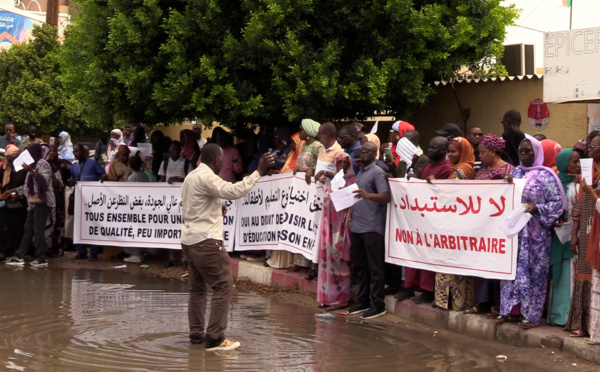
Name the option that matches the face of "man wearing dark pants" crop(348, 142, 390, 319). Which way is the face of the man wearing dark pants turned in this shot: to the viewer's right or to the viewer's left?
to the viewer's left

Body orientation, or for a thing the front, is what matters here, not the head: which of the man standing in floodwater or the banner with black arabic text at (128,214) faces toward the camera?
the banner with black arabic text

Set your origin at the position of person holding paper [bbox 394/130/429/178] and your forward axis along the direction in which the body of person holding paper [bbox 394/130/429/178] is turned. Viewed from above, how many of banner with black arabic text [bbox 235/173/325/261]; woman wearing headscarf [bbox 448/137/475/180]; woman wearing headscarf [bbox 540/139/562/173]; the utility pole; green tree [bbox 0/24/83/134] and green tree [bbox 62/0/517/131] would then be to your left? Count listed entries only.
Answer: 2

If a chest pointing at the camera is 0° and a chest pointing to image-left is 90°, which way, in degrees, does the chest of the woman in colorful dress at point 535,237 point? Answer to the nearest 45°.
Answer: approximately 45°

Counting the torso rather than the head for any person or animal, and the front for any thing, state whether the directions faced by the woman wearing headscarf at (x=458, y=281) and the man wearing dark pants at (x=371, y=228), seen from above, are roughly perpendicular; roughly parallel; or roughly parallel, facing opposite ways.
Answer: roughly parallel

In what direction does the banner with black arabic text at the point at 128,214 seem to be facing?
toward the camera

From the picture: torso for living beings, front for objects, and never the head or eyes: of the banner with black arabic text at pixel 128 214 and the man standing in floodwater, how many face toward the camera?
1

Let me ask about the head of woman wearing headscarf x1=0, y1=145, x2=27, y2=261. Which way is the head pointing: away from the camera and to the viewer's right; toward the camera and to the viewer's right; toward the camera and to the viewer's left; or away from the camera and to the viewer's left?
toward the camera and to the viewer's right

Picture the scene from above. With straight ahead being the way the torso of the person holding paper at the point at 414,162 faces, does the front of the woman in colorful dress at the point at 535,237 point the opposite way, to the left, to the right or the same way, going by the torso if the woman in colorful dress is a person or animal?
the same way

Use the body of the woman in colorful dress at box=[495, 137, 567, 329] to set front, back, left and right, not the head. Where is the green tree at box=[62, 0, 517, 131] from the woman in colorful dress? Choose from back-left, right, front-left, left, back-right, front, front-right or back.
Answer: right

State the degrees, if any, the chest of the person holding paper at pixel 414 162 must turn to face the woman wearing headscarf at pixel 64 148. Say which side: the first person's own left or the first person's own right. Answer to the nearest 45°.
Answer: approximately 90° to the first person's own right

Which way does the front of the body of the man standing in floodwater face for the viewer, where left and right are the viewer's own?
facing away from the viewer and to the right of the viewer

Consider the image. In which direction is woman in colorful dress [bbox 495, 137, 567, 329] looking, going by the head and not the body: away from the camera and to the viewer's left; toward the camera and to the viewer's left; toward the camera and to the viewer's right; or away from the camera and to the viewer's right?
toward the camera and to the viewer's left

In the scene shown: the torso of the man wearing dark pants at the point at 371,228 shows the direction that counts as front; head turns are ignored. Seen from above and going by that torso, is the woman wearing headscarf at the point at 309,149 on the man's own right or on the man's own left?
on the man's own right

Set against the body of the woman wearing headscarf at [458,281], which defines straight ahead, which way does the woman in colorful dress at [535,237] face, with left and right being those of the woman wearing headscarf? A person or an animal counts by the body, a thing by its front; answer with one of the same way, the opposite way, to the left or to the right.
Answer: the same way

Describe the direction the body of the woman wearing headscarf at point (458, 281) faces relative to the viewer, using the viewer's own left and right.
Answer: facing the viewer and to the left of the viewer

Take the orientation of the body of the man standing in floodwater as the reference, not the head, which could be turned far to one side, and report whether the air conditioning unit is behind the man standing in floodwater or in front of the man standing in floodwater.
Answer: in front
